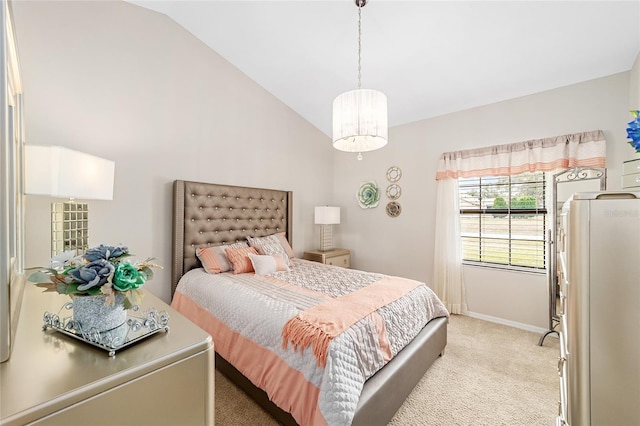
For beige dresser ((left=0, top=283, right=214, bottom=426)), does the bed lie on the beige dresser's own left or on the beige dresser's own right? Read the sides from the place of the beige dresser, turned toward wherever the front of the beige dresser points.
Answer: on the beige dresser's own left

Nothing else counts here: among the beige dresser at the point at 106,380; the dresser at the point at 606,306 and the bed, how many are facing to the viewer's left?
1

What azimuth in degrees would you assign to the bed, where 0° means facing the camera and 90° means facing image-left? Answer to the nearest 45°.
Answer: approximately 315°

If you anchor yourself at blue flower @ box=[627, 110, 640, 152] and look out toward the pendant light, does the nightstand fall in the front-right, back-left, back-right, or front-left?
front-right

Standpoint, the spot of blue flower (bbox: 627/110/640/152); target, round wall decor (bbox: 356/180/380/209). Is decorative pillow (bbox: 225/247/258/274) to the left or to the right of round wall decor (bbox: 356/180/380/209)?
left

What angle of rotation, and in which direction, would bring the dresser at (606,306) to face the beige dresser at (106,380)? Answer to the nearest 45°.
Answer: approximately 45° to its left

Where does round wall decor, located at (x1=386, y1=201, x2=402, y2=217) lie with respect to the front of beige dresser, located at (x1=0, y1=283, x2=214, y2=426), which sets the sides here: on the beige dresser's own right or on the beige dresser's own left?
on the beige dresser's own left

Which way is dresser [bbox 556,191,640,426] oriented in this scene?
to the viewer's left

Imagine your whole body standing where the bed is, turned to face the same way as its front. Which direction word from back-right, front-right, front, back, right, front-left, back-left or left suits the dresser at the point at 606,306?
front

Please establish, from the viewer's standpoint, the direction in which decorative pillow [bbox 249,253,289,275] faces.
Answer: facing the viewer and to the right of the viewer

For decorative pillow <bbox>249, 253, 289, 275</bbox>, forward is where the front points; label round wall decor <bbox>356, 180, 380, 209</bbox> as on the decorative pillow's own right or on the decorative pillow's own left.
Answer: on the decorative pillow's own left

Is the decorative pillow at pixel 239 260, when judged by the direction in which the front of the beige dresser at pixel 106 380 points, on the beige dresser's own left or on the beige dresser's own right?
on the beige dresser's own left

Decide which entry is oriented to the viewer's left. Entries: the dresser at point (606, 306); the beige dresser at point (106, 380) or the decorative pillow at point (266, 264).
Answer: the dresser

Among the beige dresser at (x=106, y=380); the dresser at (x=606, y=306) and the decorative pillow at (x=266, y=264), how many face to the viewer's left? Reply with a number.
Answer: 1
